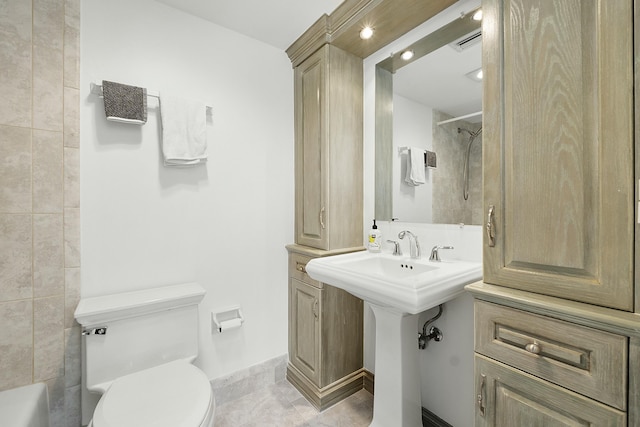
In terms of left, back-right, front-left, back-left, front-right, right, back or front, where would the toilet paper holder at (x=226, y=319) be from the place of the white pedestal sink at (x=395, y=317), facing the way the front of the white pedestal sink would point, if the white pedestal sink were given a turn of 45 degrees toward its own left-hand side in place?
right

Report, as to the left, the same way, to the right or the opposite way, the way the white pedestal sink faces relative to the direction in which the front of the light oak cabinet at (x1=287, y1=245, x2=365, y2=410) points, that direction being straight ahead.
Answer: the same way

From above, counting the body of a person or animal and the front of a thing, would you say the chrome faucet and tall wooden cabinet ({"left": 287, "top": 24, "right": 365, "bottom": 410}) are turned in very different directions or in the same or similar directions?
same or similar directions

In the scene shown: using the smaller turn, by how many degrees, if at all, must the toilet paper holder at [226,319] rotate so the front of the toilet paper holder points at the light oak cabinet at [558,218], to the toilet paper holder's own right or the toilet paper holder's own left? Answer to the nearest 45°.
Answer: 0° — it already faces it

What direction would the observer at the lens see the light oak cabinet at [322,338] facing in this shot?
facing the viewer and to the left of the viewer

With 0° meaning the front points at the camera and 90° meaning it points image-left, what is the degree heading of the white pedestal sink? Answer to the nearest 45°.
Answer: approximately 45°

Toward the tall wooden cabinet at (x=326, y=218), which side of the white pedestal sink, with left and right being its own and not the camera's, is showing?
right

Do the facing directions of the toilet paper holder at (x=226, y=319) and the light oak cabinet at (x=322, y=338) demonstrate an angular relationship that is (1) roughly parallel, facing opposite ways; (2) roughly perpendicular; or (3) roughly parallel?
roughly perpendicular

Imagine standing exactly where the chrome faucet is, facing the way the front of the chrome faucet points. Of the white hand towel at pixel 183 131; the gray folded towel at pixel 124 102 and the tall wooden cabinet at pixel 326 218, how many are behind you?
0

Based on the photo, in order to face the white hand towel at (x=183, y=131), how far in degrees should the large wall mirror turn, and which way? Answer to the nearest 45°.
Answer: approximately 45° to its right

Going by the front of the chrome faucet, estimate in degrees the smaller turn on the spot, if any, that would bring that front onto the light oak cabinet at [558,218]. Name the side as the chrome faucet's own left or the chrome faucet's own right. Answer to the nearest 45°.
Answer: approximately 90° to the chrome faucet's own left

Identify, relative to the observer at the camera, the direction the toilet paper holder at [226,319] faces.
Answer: facing the viewer and to the right of the viewer

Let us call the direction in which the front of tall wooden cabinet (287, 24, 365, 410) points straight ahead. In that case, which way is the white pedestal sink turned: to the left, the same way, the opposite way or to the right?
the same way

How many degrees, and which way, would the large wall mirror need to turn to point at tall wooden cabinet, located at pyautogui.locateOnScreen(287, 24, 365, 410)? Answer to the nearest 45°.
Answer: approximately 45° to its right

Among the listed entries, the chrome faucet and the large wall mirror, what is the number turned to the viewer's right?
0
